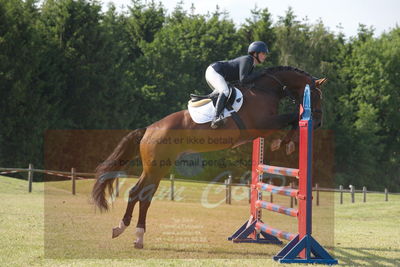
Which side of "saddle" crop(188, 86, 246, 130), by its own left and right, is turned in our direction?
right

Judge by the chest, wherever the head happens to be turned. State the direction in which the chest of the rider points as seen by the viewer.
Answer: to the viewer's right

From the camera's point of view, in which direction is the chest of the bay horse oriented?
to the viewer's right
